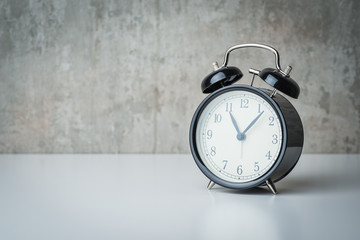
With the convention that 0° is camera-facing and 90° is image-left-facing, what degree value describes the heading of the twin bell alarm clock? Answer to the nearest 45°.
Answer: approximately 45°
